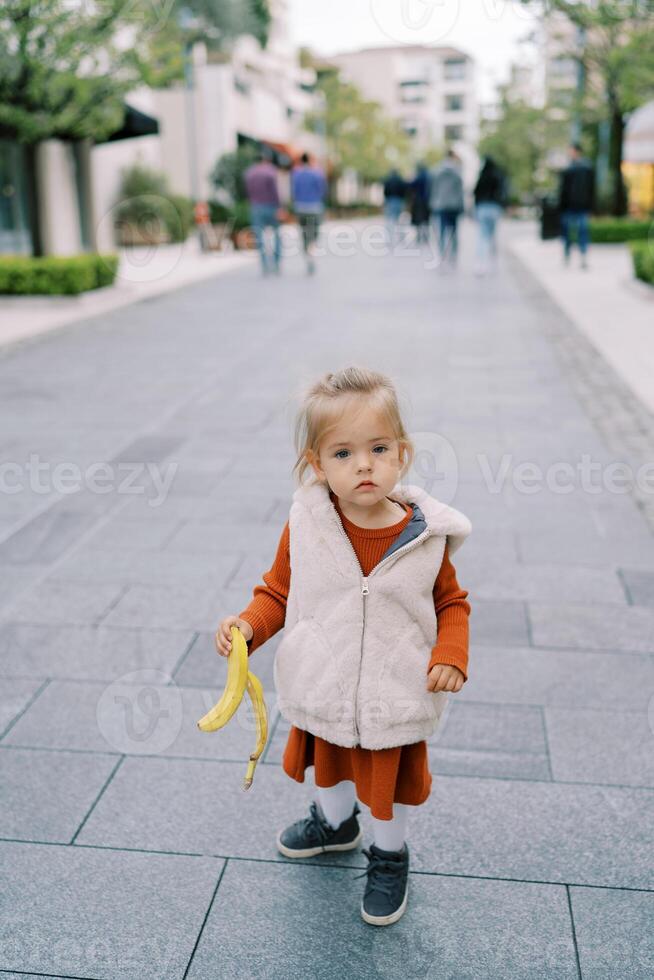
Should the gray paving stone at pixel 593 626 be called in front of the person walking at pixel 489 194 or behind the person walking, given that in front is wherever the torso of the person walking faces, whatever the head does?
behind

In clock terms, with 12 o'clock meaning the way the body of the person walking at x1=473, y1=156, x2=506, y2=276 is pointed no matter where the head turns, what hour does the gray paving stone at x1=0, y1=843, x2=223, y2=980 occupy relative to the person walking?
The gray paving stone is roughly at 6 o'clock from the person walking.

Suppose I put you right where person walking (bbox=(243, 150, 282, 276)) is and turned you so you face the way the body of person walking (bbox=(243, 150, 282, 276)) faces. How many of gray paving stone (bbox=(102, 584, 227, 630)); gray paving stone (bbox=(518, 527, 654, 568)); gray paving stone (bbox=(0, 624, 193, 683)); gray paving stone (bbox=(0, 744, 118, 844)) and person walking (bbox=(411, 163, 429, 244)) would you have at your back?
4

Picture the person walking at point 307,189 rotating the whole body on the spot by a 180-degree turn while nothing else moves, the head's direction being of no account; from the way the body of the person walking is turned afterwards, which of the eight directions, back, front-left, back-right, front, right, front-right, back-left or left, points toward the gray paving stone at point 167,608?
front

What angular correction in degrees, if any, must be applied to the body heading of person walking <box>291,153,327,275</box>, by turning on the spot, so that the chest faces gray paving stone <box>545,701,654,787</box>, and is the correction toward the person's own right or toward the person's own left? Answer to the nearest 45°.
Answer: approximately 180°

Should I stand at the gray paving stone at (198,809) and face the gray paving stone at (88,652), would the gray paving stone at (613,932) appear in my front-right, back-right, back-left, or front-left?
back-right

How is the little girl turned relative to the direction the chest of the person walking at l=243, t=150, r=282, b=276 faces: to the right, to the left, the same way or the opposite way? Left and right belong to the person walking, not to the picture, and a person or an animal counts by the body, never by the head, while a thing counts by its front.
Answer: the opposite way
